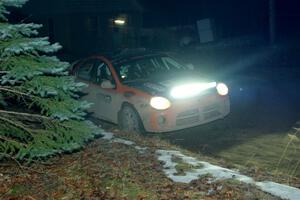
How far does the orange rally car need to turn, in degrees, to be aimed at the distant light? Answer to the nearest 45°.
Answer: approximately 135° to its left

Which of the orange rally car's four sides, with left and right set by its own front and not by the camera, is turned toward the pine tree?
right

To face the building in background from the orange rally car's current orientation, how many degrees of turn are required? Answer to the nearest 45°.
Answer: approximately 135° to its left

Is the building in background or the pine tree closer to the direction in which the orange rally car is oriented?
the pine tree

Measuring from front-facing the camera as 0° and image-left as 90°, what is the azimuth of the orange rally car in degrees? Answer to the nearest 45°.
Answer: approximately 315°
